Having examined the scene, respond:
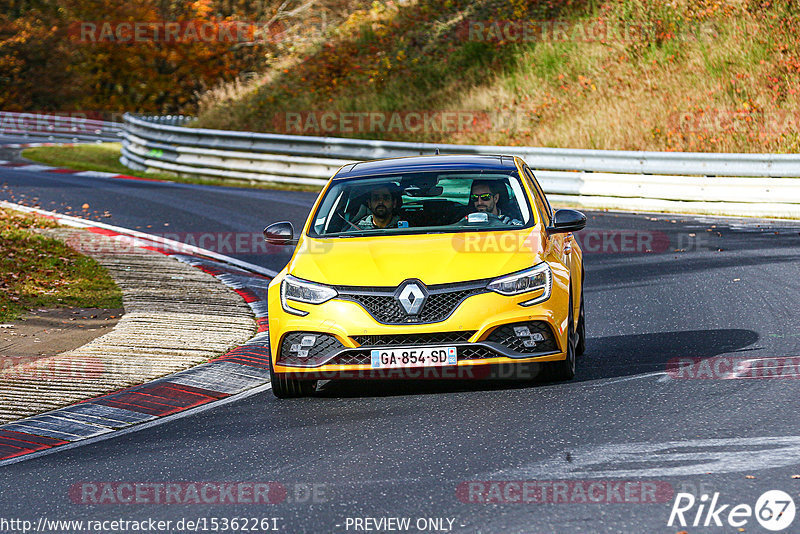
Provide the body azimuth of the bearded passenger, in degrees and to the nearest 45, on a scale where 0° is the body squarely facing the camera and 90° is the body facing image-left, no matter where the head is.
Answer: approximately 0°

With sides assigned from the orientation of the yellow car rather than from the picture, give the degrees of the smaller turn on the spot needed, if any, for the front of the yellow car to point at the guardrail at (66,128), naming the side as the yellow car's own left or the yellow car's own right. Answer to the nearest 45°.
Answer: approximately 180°

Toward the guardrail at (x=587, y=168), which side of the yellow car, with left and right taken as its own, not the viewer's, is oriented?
back

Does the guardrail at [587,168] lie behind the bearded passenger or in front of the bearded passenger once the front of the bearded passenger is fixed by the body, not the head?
behind
